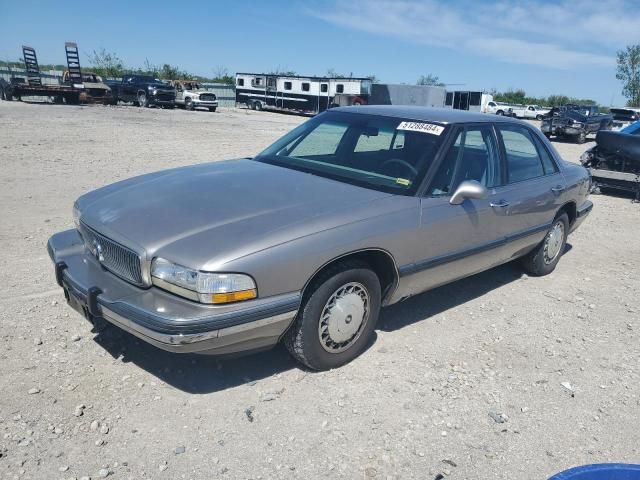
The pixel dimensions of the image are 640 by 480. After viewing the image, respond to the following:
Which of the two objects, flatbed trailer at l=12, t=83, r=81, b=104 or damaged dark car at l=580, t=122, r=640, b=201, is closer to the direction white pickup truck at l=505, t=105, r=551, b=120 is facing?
the damaged dark car

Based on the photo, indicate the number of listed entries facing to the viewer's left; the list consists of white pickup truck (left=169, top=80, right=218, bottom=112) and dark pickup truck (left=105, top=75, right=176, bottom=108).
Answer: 0

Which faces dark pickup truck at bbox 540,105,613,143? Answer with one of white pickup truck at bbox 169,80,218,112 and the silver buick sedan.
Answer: the white pickup truck

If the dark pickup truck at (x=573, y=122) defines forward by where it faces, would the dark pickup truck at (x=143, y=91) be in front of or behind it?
in front

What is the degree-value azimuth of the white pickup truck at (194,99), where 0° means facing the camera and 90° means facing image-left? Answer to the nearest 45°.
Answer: approximately 315°

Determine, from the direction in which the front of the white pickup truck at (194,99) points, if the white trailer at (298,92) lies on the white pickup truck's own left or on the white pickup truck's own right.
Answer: on the white pickup truck's own left

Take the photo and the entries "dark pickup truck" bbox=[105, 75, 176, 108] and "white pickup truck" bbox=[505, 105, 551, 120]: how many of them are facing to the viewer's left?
0

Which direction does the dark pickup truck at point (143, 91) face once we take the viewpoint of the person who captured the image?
facing the viewer and to the right of the viewer

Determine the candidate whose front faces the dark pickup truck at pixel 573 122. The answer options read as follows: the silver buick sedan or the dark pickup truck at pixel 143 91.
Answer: the dark pickup truck at pixel 143 91

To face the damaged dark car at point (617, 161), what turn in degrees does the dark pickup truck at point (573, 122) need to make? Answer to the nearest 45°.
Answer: approximately 45° to its left

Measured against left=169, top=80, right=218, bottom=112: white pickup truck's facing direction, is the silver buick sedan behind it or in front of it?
in front

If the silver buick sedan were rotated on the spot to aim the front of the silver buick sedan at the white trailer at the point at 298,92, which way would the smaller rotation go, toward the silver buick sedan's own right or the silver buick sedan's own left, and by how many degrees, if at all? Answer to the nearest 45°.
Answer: approximately 135° to the silver buick sedan's own right

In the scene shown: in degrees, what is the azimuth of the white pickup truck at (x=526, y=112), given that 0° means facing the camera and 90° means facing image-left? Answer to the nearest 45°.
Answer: approximately 315°

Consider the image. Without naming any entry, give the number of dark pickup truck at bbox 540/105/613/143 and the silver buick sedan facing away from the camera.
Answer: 0

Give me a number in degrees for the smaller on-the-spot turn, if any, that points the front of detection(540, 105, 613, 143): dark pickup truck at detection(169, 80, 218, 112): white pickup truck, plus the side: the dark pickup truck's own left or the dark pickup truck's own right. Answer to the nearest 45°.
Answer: approximately 45° to the dark pickup truck's own right

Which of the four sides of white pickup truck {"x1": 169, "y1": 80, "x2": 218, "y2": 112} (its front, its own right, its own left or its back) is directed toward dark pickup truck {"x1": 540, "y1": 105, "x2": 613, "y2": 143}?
front

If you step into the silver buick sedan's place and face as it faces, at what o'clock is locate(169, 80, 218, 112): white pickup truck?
The white pickup truck is roughly at 4 o'clock from the silver buick sedan.
